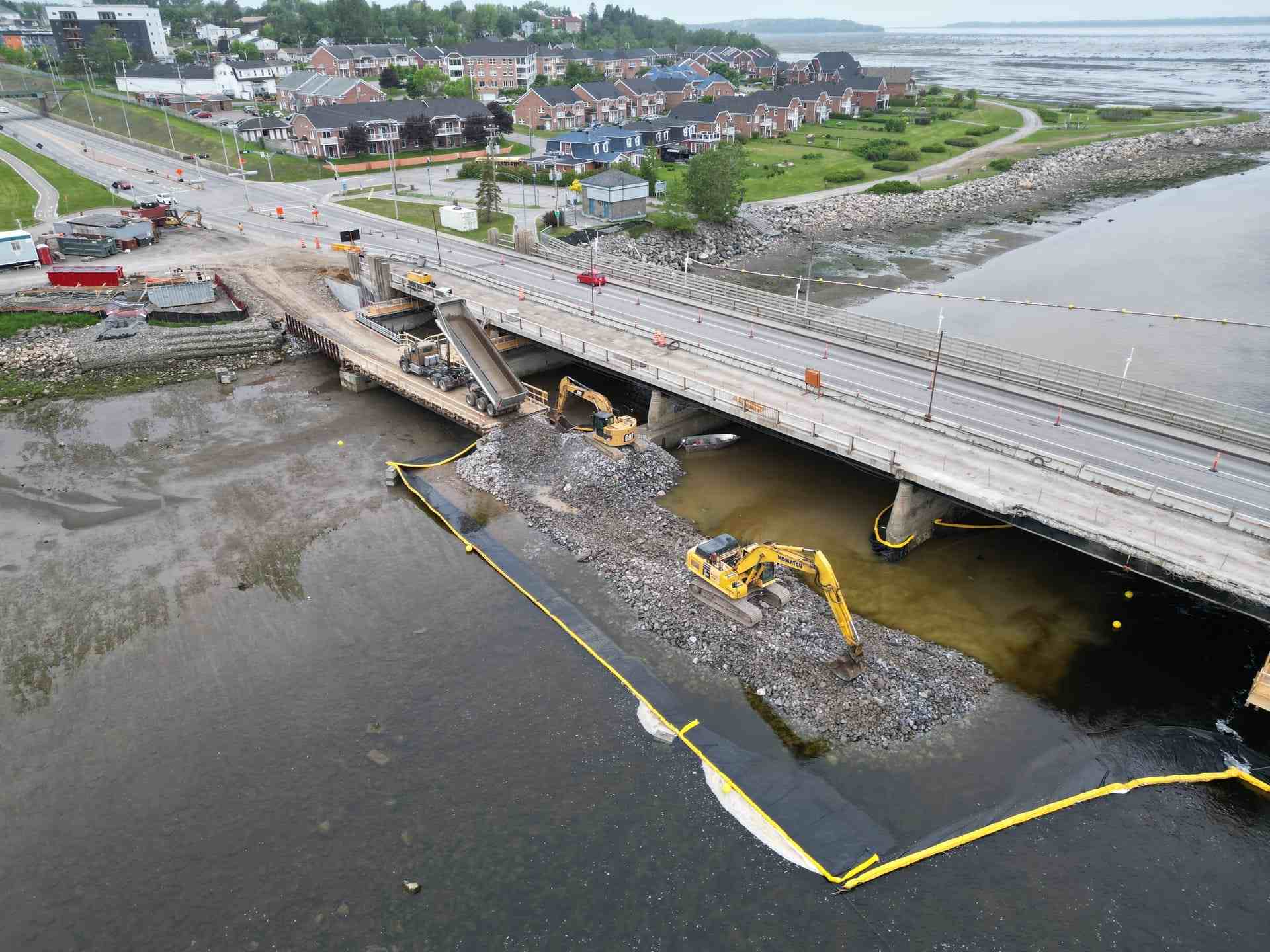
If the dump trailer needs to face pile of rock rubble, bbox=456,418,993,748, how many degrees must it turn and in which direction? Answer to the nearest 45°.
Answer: approximately 135° to its left

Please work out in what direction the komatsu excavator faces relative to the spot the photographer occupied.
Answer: facing the viewer and to the right of the viewer

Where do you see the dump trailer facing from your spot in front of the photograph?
facing away from the viewer and to the left of the viewer

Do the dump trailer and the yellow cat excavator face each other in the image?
no

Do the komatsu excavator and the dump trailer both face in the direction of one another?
no

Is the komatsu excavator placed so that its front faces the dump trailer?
no

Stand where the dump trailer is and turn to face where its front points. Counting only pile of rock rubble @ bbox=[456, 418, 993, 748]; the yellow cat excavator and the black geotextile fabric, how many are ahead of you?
0

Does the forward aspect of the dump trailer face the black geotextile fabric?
no

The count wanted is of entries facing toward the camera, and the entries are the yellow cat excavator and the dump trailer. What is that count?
0

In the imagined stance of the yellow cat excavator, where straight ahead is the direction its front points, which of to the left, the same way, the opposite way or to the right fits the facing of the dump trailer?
the same way

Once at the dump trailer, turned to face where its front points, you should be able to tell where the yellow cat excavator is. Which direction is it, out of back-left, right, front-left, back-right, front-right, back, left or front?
back

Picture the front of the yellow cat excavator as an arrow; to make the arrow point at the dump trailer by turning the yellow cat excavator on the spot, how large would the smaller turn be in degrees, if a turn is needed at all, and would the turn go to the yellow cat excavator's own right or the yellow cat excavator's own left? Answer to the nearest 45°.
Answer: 0° — it already faces it

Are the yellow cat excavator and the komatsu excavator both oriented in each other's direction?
no

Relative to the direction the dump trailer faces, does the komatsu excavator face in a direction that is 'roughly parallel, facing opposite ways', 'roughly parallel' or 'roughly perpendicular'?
roughly parallel, facing opposite ways

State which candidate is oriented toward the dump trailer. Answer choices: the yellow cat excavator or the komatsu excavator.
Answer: the yellow cat excavator

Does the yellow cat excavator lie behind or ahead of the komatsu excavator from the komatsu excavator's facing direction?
behind
